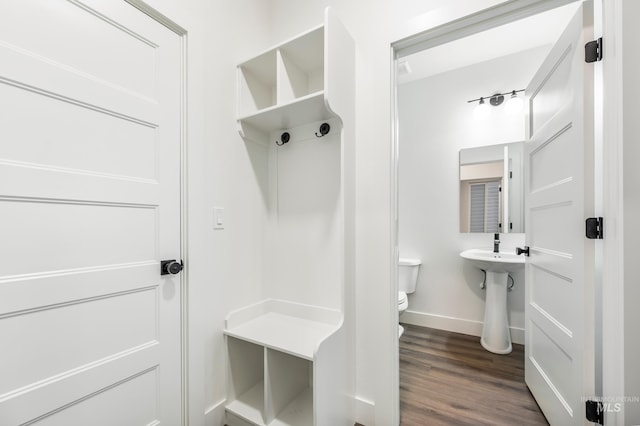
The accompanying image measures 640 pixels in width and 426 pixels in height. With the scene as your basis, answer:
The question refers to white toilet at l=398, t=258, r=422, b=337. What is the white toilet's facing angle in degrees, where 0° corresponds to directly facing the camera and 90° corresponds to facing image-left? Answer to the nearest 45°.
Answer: approximately 45°

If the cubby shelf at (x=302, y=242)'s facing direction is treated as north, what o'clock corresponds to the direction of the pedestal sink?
The pedestal sink is roughly at 7 o'clock from the cubby shelf.

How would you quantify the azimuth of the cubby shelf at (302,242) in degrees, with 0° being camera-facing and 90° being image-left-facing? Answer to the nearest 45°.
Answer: approximately 45°

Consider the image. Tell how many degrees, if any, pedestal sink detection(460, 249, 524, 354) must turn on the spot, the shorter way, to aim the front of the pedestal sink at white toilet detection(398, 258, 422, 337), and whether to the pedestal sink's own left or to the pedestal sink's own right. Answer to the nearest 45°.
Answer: approximately 45° to the pedestal sink's own right

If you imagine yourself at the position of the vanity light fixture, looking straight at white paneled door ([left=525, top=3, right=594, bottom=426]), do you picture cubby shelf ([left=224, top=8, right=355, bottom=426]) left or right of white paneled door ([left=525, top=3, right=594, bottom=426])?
right

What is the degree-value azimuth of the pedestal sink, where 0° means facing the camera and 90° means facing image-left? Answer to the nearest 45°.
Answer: approximately 45°

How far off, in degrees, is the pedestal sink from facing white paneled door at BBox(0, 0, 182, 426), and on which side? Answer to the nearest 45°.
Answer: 0° — it already faces it

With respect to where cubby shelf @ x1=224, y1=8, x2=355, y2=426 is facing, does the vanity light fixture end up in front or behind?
behind

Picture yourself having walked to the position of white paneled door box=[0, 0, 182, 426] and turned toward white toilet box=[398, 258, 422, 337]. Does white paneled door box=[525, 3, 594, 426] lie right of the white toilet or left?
right

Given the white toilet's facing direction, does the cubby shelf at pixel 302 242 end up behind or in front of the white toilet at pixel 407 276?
in front
